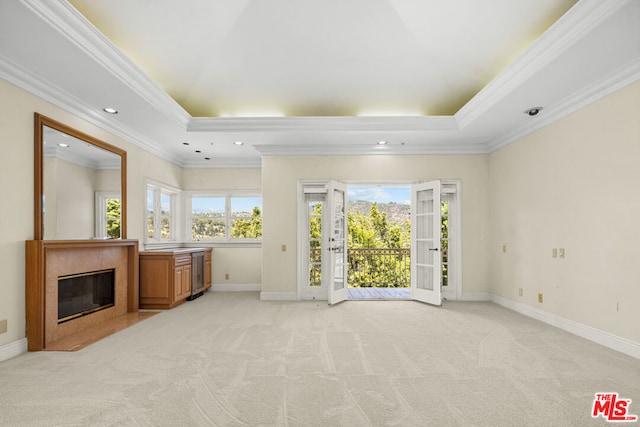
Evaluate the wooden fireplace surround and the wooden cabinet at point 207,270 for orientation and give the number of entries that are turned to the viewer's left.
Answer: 0

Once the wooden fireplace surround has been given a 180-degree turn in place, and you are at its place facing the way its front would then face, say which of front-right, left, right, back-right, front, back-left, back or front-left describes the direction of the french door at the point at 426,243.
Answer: back-right

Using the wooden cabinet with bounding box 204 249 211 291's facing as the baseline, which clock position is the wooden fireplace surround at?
The wooden fireplace surround is roughly at 4 o'clock from the wooden cabinet.

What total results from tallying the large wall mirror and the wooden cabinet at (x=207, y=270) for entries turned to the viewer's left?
0

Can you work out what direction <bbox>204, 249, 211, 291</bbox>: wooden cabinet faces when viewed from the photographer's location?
facing to the right of the viewer

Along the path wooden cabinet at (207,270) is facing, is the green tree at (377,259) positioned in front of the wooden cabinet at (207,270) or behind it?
in front

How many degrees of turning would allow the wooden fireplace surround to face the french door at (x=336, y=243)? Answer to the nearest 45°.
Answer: approximately 45° to its left

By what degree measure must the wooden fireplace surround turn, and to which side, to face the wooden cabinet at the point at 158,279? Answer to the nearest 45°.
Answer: approximately 90° to its left

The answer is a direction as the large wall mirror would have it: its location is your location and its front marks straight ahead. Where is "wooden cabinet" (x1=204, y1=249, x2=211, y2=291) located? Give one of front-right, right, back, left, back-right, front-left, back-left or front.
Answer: left

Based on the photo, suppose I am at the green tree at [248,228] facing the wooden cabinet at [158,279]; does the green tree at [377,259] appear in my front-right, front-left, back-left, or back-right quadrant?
back-left

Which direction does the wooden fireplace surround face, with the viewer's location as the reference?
facing the viewer and to the right of the viewer
